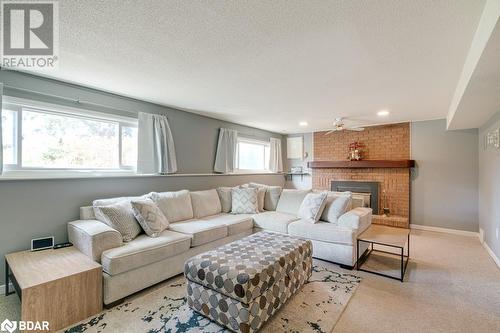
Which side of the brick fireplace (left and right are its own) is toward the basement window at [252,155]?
right

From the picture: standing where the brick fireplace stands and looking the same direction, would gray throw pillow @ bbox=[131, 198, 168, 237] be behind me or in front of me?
in front

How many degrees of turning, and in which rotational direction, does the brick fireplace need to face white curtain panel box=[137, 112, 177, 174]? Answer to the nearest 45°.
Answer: approximately 45° to its right

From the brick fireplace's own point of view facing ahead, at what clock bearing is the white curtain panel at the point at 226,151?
The white curtain panel is roughly at 2 o'clock from the brick fireplace.

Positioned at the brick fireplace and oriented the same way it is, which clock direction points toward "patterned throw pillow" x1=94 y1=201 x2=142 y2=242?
The patterned throw pillow is roughly at 1 o'clock from the brick fireplace.

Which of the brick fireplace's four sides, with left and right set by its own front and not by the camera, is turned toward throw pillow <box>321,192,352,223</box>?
front

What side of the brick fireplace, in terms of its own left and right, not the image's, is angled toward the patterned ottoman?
front

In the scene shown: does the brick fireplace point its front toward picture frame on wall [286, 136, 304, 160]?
no

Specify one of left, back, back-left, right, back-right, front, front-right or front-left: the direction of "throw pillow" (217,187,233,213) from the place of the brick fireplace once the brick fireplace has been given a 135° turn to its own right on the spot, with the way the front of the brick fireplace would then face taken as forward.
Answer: left

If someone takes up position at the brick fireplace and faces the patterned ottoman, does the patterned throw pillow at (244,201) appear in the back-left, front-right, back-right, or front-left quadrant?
front-right

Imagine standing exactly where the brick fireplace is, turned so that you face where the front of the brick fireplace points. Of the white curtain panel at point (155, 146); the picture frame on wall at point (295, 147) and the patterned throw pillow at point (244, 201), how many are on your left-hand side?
0

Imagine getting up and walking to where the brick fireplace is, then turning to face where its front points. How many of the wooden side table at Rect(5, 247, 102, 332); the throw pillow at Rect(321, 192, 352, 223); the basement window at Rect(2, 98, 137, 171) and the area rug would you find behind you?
0

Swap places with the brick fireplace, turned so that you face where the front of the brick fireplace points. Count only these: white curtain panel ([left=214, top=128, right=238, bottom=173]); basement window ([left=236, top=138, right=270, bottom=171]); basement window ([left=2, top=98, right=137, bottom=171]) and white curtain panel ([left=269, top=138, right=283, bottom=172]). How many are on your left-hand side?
0

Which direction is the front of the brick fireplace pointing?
toward the camera

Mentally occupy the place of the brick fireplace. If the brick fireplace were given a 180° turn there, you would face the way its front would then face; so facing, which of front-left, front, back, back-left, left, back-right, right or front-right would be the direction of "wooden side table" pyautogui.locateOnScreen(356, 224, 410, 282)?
back

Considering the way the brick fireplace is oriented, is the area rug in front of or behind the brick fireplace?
in front

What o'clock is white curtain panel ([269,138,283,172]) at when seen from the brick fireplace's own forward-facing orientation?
The white curtain panel is roughly at 3 o'clock from the brick fireplace.
